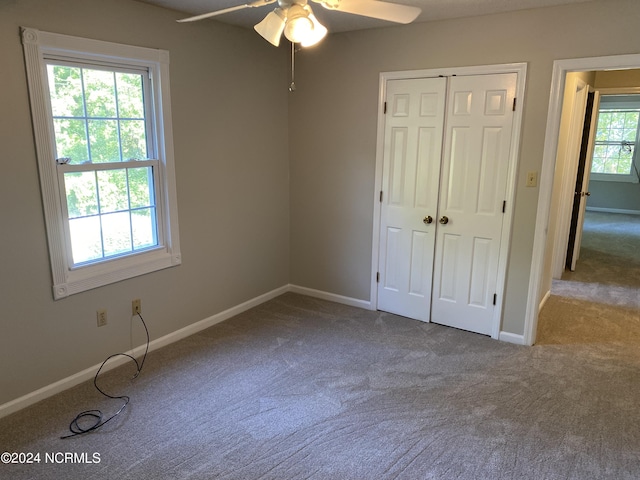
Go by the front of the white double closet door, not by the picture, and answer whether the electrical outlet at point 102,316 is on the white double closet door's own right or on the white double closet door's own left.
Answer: on the white double closet door's own right

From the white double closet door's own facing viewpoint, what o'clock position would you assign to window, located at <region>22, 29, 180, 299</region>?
The window is roughly at 2 o'clock from the white double closet door.

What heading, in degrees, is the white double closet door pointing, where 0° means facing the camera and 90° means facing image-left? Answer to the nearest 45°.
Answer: approximately 0°

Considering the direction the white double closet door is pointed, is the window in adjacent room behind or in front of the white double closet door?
behind

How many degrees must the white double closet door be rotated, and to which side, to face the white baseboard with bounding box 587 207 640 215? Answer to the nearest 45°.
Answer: approximately 135° to its left

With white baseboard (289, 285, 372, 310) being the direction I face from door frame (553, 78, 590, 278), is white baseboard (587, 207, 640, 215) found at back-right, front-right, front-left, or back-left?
back-right

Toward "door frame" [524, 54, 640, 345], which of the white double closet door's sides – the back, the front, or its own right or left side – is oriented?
left

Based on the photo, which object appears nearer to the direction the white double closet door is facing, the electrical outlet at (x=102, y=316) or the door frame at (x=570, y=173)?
the electrical outlet

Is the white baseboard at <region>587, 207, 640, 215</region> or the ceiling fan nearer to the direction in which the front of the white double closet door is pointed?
the ceiling fan
